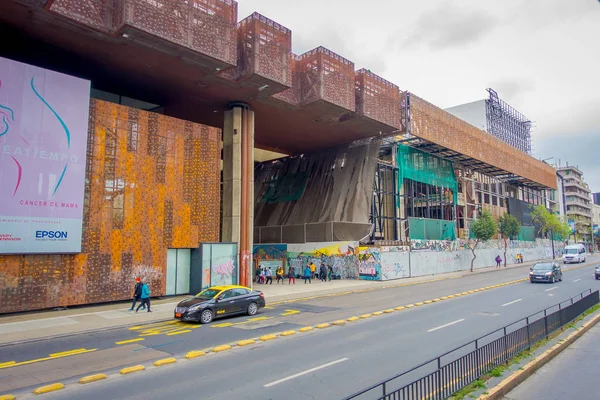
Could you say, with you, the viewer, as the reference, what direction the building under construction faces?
facing the viewer and to the right of the viewer

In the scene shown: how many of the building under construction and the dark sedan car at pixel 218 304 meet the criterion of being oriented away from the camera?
0

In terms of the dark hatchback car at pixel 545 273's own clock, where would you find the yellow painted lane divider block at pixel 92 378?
The yellow painted lane divider block is roughly at 11 o'clock from the dark hatchback car.

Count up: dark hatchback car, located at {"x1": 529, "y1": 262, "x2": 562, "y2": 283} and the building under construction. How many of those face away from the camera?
0

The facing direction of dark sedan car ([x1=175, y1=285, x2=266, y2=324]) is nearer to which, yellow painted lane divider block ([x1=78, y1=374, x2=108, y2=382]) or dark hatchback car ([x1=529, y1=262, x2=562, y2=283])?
the yellow painted lane divider block

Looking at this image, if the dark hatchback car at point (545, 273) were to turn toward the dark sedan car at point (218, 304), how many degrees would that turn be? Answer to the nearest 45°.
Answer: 0° — it already faces it

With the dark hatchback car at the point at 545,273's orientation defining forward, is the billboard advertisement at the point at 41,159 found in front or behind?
in front

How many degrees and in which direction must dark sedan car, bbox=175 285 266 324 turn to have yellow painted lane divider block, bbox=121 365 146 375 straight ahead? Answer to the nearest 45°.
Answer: approximately 45° to its left

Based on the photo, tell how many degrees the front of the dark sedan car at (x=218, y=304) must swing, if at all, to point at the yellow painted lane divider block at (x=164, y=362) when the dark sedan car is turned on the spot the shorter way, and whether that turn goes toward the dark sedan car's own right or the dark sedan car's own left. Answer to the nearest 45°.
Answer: approximately 45° to the dark sedan car's own left

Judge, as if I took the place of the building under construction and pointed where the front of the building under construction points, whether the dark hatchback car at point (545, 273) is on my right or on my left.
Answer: on my left

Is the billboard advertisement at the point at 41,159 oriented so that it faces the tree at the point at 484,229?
no

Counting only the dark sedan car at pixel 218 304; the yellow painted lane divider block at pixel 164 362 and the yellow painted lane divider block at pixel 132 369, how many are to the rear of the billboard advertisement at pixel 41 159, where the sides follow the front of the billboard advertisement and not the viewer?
0

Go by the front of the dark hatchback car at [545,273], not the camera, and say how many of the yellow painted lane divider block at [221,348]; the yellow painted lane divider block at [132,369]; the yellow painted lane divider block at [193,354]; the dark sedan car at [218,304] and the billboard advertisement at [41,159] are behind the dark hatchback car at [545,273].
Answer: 0

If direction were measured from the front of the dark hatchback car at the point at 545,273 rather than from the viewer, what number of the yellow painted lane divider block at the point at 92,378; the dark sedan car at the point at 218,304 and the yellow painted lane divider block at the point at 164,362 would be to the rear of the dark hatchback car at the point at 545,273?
0

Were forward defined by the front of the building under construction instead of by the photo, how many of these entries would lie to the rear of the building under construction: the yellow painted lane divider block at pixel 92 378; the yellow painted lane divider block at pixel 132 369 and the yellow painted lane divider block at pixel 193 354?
0

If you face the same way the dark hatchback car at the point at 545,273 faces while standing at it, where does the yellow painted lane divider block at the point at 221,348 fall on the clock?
The yellow painted lane divider block is roughly at 11 o'clock from the dark hatchback car.

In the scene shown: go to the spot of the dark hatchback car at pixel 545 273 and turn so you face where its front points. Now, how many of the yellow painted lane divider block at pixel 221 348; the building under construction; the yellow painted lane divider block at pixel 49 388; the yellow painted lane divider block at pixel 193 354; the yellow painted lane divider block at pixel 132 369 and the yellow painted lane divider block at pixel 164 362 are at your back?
0

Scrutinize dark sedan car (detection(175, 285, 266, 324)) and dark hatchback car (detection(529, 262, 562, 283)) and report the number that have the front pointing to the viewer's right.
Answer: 0

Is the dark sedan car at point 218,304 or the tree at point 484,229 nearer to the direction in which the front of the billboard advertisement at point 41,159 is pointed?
the dark sedan car

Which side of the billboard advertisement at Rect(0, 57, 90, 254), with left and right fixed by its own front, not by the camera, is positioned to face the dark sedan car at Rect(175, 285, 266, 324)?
front

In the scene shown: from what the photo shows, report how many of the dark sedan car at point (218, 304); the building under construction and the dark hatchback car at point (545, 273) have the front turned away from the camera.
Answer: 0
